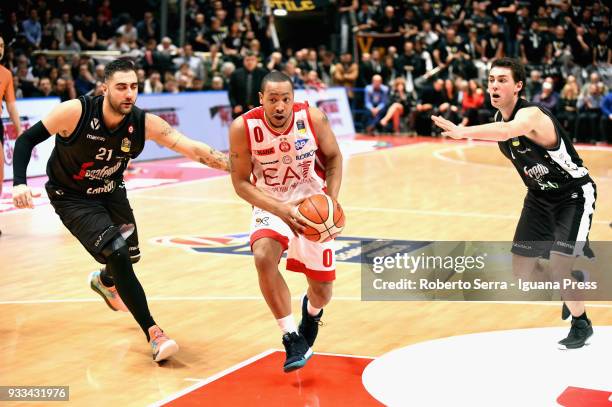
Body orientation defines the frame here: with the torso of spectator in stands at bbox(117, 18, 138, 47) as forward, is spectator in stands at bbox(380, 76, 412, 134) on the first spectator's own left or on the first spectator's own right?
on the first spectator's own left

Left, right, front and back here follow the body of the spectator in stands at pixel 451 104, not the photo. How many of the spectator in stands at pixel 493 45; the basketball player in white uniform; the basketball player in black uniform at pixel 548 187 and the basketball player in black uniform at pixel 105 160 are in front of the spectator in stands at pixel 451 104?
3

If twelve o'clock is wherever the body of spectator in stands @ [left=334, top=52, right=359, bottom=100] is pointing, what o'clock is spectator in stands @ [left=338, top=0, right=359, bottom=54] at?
spectator in stands @ [left=338, top=0, right=359, bottom=54] is roughly at 6 o'clock from spectator in stands @ [left=334, top=52, right=359, bottom=100].

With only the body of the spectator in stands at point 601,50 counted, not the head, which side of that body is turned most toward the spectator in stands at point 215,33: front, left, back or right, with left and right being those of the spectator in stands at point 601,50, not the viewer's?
right

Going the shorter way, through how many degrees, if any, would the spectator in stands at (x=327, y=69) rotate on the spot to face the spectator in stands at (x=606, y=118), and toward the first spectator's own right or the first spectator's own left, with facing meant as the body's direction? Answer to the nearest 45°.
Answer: approximately 45° to the first spectator's own left

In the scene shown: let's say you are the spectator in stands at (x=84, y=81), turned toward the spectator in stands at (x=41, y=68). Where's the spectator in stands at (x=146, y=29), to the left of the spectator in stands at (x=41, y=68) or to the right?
right

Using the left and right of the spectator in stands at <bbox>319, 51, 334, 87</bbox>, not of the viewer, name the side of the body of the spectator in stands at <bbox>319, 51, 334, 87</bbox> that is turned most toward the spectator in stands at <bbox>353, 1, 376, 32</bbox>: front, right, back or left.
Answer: back

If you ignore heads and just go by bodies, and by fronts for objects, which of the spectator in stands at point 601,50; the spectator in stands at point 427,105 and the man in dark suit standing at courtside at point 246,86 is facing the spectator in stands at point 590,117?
the spectator in stands at point 601,50
